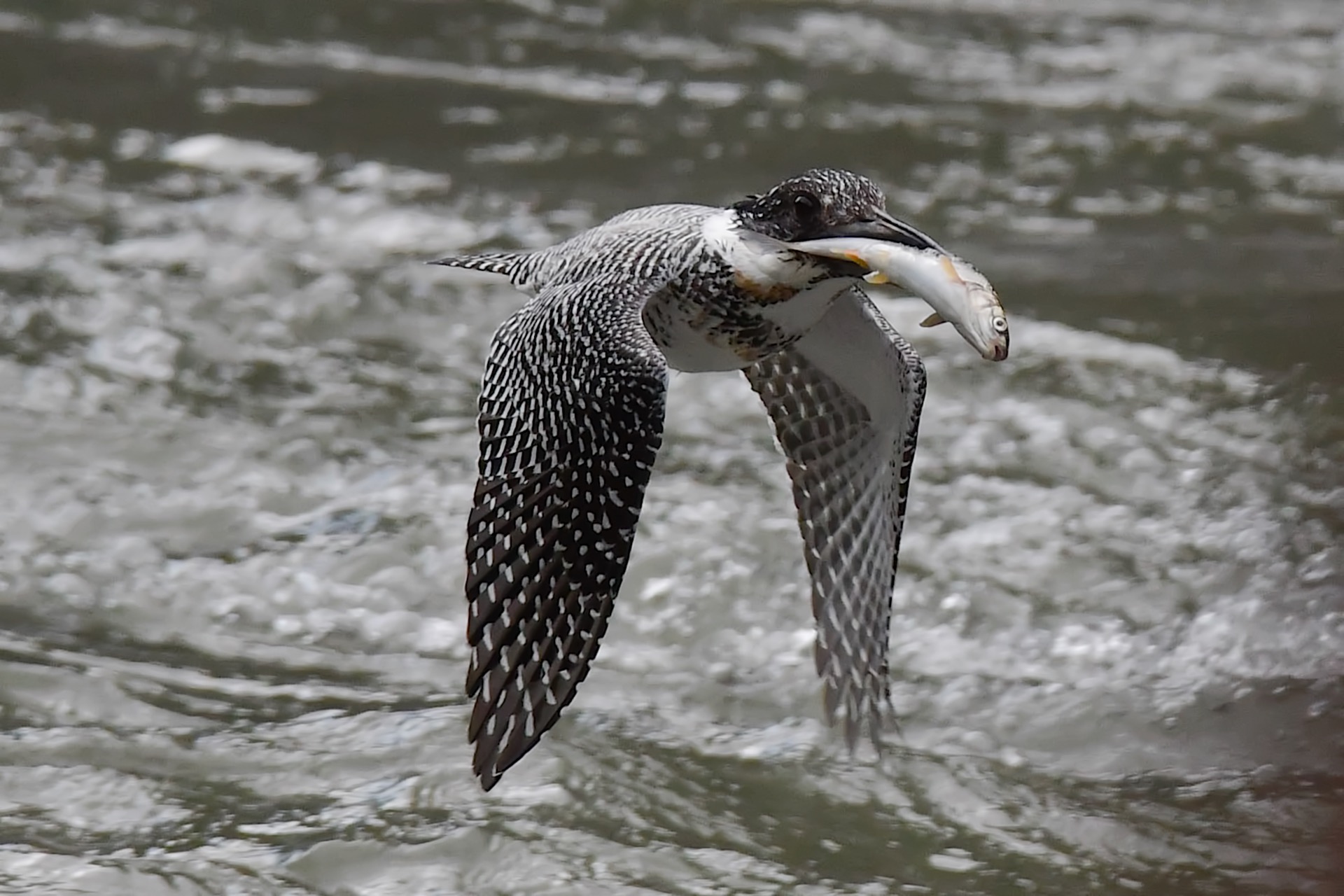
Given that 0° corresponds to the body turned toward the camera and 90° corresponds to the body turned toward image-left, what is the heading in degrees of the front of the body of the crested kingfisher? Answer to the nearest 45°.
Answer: approximately 315°
